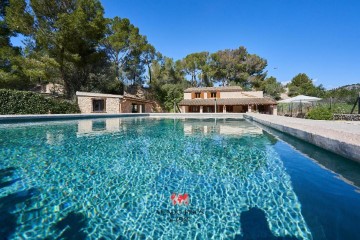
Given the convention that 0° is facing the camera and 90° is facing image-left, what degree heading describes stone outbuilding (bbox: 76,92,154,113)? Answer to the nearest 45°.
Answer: approximately 315°

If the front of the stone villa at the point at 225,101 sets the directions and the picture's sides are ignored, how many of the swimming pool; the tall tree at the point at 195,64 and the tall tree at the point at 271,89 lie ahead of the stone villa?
1

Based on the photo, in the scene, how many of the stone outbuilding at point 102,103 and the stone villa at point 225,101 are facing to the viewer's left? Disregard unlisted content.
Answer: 0

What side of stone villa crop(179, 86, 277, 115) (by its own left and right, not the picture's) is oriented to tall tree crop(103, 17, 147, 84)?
right

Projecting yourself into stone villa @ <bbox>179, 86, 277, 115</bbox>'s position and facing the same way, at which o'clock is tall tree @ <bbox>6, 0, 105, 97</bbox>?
The tall tree is roughly at 2 o'clock from the stone villa.

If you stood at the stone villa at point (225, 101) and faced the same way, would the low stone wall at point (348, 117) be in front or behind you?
in front

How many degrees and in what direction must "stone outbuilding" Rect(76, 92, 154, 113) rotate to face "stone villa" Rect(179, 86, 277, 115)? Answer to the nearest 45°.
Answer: approximately 45° to its left

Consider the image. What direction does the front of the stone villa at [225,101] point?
toward the camera

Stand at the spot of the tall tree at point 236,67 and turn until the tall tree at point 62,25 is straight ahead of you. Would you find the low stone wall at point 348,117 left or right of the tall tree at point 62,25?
left
